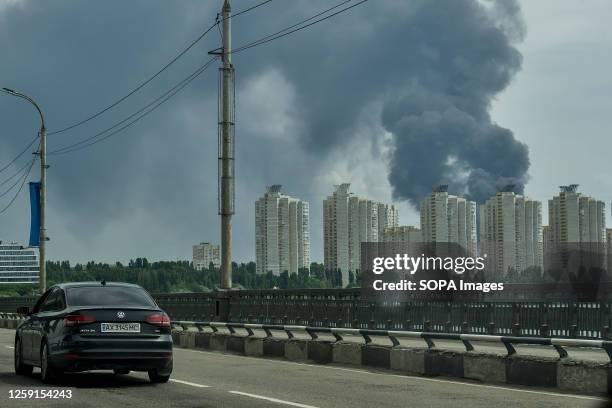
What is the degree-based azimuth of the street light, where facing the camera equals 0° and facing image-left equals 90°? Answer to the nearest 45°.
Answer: approximately 90°

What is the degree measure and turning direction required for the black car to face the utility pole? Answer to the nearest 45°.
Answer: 0° — it already faces it

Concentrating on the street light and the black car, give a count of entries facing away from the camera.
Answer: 1

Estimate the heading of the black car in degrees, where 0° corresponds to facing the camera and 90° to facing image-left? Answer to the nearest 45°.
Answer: approximately 180°

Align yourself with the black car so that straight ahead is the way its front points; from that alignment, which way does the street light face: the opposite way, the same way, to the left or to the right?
to the left

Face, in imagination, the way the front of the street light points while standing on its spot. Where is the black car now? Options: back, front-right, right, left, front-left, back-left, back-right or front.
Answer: left

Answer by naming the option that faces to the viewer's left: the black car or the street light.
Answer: the street light
